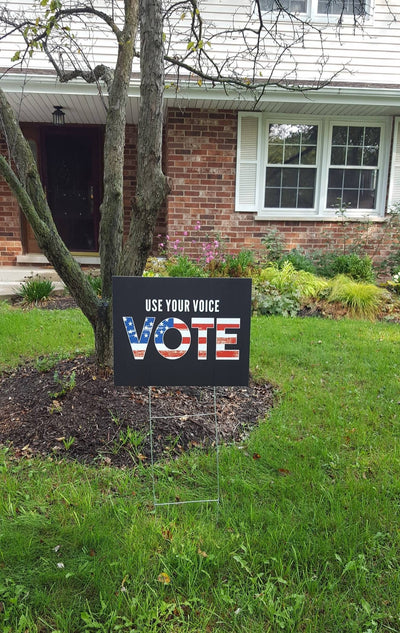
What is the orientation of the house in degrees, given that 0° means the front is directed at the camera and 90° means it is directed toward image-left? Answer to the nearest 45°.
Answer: approximately 0°

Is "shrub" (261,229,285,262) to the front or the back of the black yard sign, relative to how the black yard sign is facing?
to the back

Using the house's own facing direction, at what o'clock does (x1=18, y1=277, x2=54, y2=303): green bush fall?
The green bush is roughly at 2 o'clock from the house.

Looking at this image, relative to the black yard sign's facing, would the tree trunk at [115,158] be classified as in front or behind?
behind

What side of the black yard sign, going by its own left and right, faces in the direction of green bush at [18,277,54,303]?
back

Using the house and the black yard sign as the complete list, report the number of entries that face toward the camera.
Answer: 2

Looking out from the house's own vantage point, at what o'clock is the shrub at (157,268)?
The shrub is roughly at 2 o'clock from the house.

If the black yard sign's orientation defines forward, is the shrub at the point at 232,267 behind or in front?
behind

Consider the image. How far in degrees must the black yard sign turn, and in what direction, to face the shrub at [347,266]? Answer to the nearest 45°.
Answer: approximately 135° to its left
